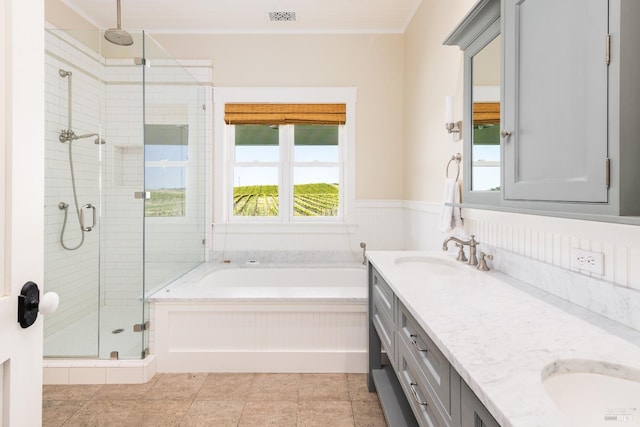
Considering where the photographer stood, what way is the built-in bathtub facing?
facing the viewer

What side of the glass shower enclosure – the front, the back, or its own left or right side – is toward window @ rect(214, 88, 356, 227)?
left

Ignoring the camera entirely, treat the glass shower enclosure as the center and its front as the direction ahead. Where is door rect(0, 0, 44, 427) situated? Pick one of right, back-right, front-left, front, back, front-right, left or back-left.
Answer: front

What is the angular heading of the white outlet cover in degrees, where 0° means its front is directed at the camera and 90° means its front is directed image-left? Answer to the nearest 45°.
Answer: approximately 45°

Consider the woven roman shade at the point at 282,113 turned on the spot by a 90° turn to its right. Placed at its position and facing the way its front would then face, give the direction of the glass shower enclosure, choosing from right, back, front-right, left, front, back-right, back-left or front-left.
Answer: front-left

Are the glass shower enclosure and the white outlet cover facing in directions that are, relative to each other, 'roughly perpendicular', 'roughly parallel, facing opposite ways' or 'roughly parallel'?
roughly perpendicular

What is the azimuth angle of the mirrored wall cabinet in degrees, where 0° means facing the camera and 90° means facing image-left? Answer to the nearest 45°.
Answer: approximately 45°

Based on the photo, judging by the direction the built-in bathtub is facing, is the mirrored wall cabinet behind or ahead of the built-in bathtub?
ahead

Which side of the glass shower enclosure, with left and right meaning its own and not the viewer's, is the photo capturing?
front

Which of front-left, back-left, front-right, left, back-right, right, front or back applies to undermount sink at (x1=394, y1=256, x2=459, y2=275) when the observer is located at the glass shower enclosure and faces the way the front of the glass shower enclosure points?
front-left

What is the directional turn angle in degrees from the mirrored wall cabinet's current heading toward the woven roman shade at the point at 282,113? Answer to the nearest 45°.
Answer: approximately 90° to its right

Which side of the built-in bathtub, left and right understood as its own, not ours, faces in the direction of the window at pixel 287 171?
back

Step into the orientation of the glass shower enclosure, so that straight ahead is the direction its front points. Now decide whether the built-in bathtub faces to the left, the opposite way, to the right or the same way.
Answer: the same way

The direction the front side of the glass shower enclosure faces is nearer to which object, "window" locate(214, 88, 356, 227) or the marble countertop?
the marble countertop
